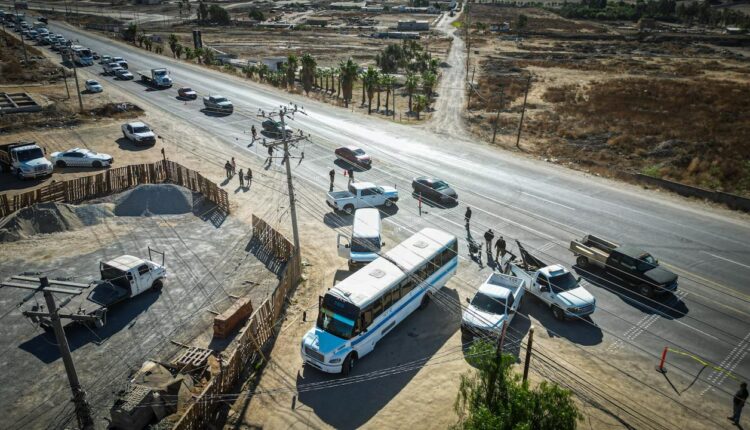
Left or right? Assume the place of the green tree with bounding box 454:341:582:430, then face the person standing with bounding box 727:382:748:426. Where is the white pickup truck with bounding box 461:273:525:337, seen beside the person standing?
left

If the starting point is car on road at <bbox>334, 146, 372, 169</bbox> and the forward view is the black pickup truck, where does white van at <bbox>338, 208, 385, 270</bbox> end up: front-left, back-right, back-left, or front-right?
front-right

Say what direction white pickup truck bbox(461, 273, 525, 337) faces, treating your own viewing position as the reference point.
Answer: facing the viewer and to the left of the viewer

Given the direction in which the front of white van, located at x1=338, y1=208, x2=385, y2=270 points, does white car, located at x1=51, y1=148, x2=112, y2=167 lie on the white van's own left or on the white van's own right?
on the white van's own right

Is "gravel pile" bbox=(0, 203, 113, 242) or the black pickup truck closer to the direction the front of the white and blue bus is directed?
the gravel pile

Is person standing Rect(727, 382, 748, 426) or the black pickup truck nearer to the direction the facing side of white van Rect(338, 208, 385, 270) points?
the person standing

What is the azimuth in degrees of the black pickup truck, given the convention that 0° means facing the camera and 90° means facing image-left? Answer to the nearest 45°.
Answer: approximately 315°

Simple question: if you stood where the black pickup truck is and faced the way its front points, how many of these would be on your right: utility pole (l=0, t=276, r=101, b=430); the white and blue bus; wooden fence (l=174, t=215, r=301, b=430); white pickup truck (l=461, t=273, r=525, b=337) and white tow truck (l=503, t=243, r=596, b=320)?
5

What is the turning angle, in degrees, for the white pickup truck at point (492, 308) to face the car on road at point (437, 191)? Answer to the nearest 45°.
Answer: approximately 135° to its right

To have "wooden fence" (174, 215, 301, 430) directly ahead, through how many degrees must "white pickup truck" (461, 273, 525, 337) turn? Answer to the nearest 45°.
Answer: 0° — it already faces it

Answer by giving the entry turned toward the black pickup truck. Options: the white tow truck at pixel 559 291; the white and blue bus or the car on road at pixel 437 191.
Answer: the car on road

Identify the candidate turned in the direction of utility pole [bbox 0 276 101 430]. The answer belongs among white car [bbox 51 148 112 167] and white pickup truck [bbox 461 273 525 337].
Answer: the white pickup truck

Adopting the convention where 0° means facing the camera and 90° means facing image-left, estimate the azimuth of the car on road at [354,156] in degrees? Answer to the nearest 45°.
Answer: approximately 315°

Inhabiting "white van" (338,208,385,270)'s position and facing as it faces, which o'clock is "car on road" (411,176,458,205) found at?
The car on road is roughly at 7 o'clock from the white van.

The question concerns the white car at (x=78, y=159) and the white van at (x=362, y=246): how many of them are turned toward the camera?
1

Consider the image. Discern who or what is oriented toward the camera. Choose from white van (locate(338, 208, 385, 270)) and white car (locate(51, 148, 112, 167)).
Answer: the white van
